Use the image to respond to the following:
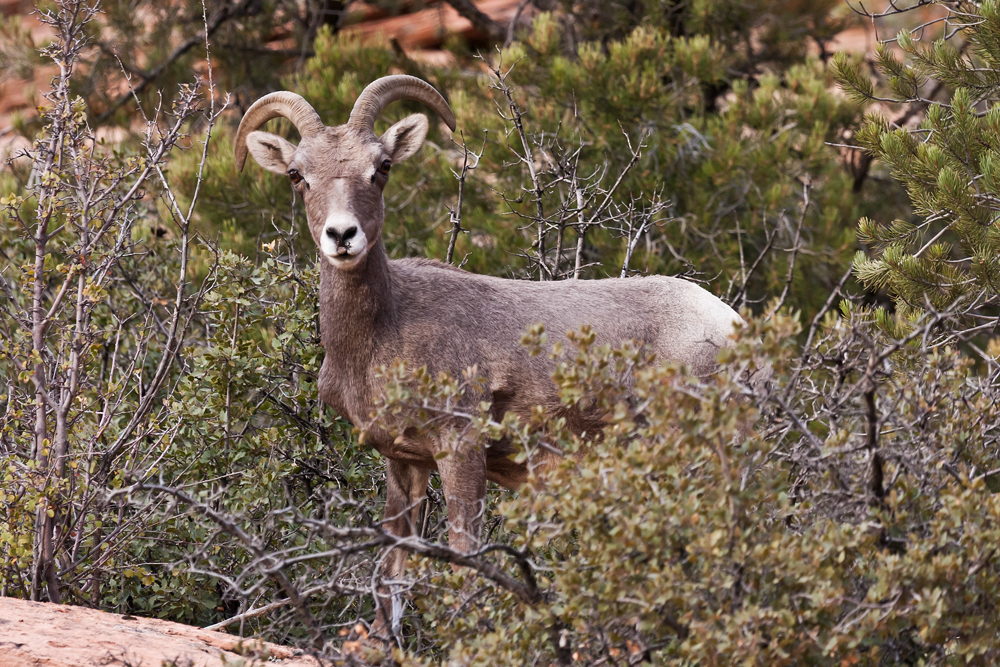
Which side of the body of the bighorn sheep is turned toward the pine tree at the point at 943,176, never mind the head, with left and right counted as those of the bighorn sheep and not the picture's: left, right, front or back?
back

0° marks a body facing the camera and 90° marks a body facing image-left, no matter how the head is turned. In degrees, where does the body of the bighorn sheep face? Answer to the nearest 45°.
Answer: approximately 90°
